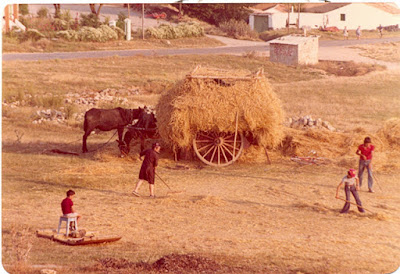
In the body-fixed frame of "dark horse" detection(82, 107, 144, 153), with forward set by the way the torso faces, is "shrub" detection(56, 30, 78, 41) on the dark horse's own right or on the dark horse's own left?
on the dark horse's own left

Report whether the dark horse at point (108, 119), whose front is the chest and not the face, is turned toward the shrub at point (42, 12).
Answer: no

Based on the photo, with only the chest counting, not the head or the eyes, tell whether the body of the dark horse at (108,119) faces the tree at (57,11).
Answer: no

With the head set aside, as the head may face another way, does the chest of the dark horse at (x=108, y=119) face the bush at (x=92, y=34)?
no

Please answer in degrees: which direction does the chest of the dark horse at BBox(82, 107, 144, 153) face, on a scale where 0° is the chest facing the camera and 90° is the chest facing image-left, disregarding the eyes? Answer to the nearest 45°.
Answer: approximately 270°

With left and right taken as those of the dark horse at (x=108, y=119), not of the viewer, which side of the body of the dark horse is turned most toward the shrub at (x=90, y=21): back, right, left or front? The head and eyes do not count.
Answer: left
